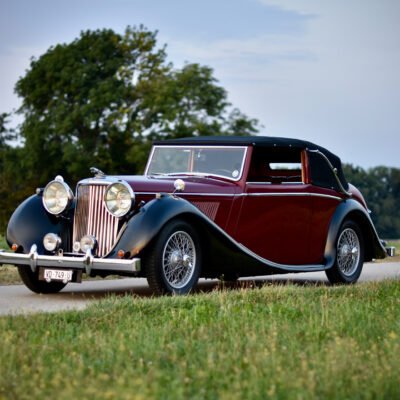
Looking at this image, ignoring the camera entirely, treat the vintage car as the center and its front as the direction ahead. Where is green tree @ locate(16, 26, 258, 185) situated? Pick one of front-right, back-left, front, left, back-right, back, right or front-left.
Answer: back-right

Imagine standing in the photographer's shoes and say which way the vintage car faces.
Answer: facing the viewer and to the left of the viewer
